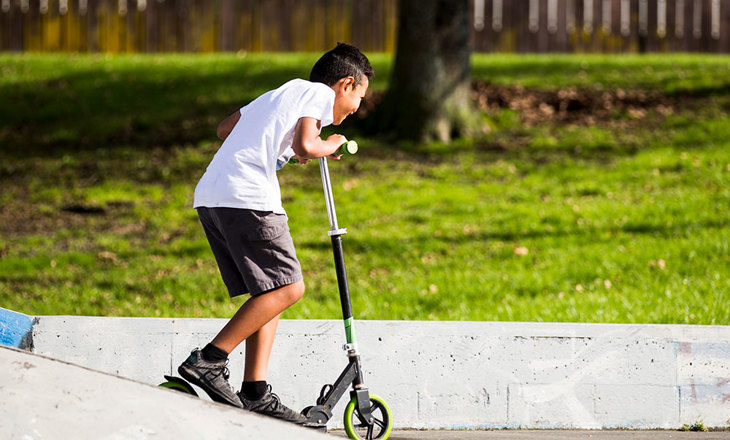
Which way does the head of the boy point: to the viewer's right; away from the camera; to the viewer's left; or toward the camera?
to the viewer's right

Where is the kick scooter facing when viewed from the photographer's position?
facing to the right of the viewer

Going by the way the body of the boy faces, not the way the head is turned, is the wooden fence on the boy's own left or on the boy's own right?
on the boy's own left

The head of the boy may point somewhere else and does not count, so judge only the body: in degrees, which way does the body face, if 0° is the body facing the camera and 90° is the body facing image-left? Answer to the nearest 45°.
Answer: approximately 270°
